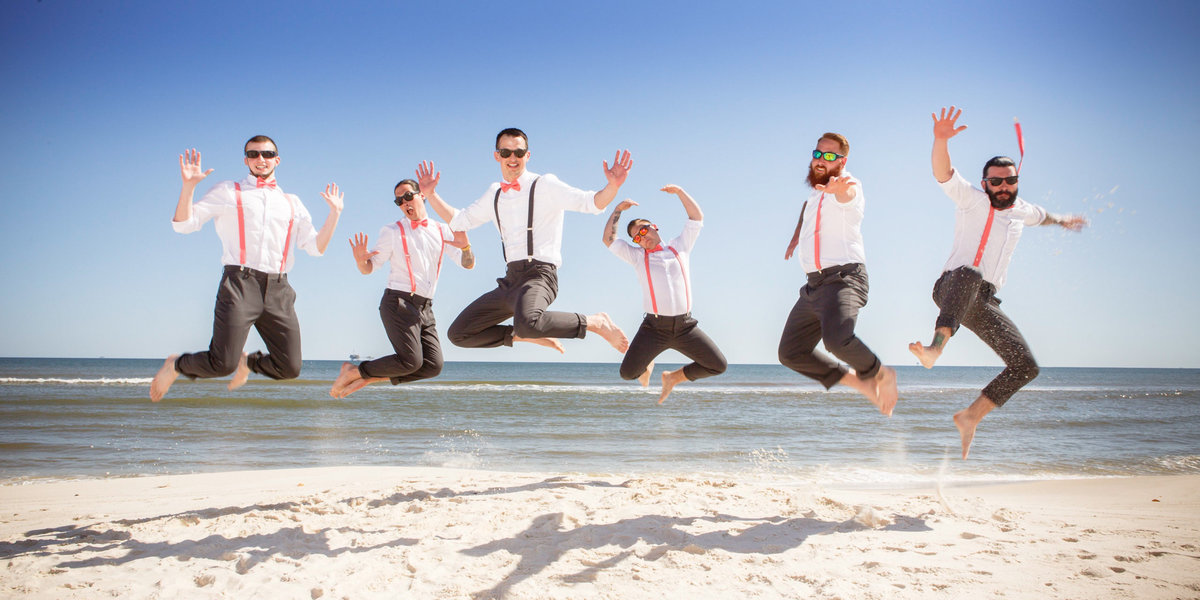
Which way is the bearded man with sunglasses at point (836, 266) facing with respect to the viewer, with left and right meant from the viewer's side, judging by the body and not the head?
facing the viewer and to the left of the viewer

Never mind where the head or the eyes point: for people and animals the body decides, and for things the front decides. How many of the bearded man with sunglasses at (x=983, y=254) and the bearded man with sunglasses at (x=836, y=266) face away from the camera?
0

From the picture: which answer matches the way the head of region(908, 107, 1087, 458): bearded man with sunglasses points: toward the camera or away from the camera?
toward the camera

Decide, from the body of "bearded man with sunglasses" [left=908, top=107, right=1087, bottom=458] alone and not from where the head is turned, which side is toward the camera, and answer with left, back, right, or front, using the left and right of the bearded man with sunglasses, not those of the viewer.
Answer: front

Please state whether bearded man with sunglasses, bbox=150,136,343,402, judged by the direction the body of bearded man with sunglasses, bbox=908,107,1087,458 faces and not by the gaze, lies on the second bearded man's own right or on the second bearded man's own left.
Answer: on the second bearded man's own right

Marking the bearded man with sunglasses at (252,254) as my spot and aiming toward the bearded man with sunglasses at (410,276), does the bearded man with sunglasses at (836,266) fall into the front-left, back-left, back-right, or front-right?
front-right

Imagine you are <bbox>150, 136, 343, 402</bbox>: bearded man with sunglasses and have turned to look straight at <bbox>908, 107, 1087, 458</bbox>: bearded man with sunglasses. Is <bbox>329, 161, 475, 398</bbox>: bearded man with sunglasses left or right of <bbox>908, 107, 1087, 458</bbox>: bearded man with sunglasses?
left
